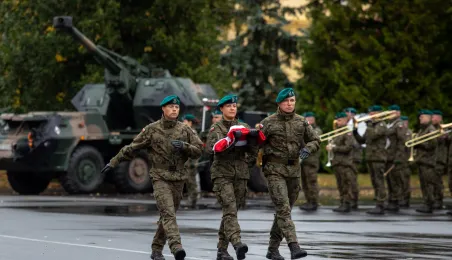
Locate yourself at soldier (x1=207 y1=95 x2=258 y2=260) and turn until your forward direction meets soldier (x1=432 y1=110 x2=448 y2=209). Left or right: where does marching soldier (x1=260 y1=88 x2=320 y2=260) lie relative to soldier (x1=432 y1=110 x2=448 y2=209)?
right

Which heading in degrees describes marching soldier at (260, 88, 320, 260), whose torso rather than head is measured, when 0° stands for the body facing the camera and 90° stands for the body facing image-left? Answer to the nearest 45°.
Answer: approximately 315°

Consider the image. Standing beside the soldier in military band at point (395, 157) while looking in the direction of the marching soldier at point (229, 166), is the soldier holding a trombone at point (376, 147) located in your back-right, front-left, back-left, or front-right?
front-right

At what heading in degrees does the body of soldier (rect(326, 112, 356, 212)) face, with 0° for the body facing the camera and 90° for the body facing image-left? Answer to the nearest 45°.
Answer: approximately 90°

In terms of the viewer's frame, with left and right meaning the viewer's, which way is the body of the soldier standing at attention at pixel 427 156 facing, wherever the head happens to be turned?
facing to the left of the viewer

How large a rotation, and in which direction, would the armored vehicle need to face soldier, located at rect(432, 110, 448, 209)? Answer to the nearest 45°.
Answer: approximately 90° to its left

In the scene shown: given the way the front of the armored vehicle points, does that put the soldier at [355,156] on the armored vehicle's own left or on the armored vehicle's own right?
on the armored vehicle's own left

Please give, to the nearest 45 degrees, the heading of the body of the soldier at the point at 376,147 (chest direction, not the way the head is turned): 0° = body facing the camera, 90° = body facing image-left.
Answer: approximately 90°

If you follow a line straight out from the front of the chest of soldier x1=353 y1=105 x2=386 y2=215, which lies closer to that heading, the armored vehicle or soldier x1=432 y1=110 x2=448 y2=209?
the armored vehicle

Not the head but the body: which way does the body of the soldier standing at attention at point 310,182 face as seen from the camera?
to the viewer's left

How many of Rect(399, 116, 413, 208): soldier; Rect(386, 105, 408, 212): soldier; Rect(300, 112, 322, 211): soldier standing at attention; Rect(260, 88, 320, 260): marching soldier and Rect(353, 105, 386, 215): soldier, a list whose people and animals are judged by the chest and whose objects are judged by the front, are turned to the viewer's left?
4
